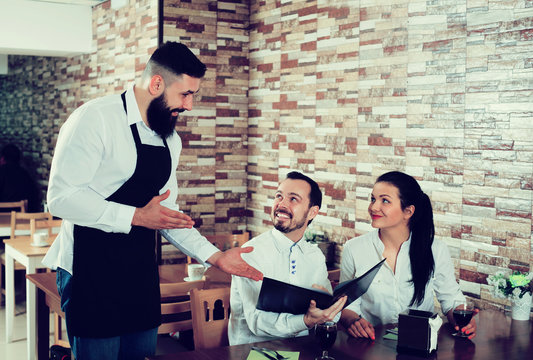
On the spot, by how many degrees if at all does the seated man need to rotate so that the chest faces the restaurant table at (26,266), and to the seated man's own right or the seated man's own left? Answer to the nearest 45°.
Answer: approximately 135° to the seated man's own right

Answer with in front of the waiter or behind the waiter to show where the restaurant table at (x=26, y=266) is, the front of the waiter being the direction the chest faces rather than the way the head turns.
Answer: behind

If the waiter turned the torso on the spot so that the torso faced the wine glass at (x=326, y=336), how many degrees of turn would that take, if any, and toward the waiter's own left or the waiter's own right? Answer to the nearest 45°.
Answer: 0° — they already face it

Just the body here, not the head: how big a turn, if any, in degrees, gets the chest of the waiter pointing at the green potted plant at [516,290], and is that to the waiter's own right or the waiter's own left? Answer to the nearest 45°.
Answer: approximately 45° to the waiter's own left

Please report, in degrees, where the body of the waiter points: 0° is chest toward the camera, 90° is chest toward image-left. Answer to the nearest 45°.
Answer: approximately 315°

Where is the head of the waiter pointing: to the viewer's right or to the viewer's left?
to the viewer's right

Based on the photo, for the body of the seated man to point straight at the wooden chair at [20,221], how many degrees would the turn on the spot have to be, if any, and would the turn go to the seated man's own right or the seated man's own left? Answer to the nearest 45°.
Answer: approximately 135° to the seated man's own right

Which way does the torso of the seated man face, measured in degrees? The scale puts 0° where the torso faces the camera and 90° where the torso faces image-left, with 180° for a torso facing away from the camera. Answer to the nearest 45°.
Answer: approximately 0°

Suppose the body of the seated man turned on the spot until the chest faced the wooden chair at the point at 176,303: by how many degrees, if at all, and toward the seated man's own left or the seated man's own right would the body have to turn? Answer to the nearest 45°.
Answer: approximately 90° to the seated man's own right
